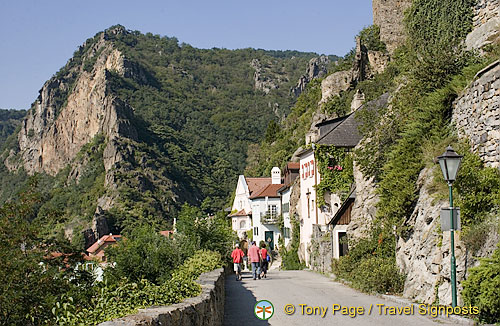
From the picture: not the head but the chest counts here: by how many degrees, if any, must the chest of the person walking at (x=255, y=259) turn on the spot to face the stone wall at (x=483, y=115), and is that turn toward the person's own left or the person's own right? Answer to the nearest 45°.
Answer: approximately 135° to the person's own right

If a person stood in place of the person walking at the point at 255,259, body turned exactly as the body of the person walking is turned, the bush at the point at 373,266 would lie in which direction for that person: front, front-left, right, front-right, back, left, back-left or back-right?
back-right

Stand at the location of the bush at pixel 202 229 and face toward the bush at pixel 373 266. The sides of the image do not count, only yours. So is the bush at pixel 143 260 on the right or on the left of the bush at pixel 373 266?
right

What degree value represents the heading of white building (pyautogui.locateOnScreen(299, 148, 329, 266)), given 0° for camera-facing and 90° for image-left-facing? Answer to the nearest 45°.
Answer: approximately 45°

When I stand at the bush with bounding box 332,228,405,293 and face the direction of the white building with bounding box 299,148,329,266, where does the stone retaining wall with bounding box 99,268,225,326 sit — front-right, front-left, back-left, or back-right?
back-left

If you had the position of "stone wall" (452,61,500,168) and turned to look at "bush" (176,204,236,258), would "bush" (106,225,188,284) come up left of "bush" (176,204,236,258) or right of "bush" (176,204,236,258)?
left

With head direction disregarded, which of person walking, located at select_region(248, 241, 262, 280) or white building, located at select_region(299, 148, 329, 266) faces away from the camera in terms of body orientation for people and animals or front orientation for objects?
the person walking

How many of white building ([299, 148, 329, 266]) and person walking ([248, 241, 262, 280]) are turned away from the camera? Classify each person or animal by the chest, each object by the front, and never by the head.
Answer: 1

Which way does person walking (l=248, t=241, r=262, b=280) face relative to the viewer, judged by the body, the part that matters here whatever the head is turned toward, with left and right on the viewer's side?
facing away from the viewer

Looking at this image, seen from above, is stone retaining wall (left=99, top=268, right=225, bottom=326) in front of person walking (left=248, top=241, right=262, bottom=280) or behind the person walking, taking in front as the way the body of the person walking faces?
behind

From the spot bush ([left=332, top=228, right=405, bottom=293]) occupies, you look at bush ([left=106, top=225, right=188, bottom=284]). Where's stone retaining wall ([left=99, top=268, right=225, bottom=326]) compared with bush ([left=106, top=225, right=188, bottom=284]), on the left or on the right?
left
